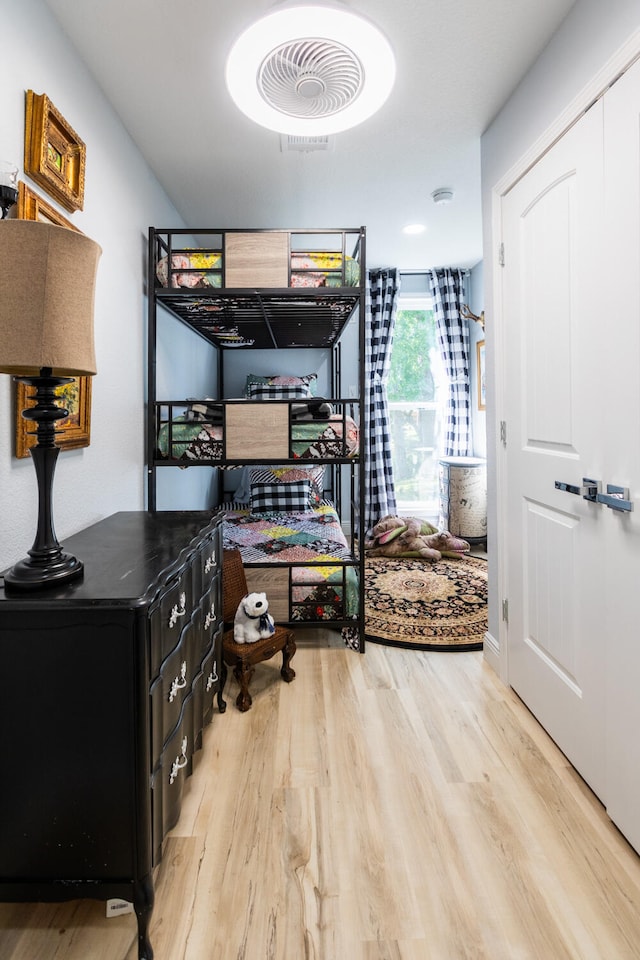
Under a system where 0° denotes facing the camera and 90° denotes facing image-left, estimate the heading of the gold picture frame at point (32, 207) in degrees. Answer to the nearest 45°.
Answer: approximately 270°

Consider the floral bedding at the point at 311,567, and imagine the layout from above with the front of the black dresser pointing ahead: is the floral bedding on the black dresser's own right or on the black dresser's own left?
on the black dresser's own left

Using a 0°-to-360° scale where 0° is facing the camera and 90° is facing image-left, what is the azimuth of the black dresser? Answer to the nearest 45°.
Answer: approximately 270°

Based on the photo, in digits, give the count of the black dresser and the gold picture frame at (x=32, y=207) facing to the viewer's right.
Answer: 2

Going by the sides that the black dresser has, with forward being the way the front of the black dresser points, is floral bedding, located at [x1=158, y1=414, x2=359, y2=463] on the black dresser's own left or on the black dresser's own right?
on the black dresser's own left
